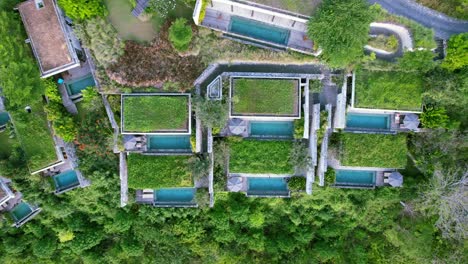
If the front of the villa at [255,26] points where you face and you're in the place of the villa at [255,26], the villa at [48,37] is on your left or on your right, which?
on your right

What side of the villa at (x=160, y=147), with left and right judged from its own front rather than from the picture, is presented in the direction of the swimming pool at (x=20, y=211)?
right

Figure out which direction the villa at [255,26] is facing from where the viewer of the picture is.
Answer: facing the viewer

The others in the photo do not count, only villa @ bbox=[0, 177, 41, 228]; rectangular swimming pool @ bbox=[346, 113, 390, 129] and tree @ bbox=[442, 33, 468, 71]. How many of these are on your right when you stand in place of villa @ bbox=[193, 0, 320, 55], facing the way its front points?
1

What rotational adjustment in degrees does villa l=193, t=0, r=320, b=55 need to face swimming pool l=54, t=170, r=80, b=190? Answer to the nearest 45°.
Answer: approximately 90° to its right
